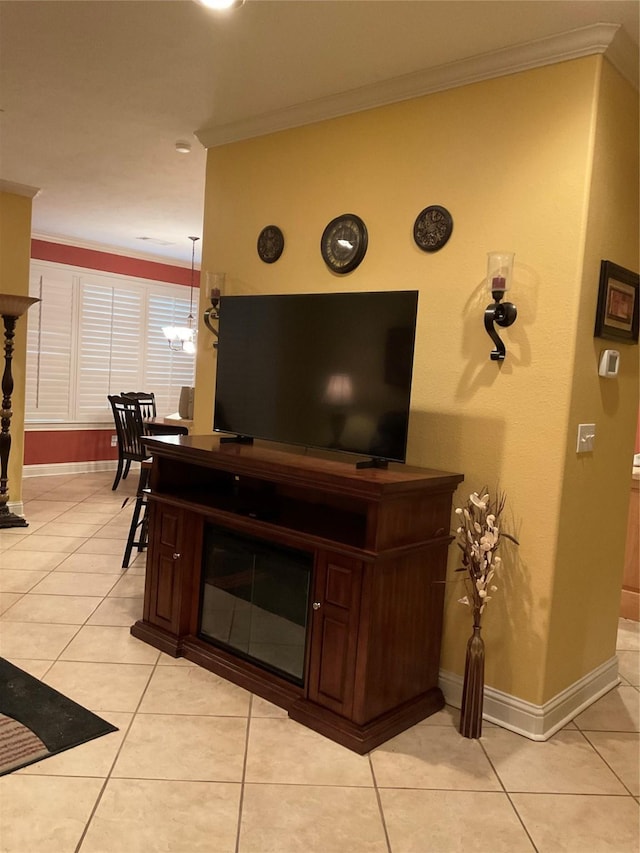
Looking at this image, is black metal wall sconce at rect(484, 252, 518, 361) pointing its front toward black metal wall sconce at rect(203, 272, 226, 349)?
no

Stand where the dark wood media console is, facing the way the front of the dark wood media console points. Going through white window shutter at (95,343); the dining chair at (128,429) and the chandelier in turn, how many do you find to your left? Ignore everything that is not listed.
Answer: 0

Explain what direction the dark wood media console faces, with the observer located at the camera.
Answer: facing the viewer and to the left of the viewer

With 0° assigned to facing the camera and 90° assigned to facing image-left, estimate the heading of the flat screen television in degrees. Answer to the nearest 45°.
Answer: approximately 45°

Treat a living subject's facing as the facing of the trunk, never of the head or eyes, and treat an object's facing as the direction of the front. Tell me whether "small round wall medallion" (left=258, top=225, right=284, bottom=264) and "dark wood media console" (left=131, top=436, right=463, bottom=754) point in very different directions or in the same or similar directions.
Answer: same or similar directions

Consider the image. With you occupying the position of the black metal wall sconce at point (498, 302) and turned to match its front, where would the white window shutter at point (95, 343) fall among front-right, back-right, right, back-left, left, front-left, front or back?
right

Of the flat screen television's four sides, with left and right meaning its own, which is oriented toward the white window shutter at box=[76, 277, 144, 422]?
right

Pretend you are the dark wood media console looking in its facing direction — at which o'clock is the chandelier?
The chandelier is roughly at 4 o'clock from the dark wood media console.

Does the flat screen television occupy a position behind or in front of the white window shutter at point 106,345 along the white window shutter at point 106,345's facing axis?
in front

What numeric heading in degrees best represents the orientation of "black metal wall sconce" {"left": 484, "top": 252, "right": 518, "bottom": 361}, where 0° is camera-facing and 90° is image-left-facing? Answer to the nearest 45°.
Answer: approximately 45°

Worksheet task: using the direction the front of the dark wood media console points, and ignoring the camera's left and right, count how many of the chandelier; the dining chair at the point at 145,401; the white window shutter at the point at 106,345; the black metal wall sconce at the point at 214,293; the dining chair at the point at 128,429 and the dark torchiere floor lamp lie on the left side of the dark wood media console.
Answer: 0

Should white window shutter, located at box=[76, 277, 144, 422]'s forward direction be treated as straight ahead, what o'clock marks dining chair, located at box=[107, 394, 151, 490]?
The dining chair is roughly at 1 o'clock from the white window shutter.

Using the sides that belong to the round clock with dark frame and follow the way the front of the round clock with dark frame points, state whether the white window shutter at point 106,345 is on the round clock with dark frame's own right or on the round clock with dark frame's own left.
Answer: on the round clock with dark frame's own right

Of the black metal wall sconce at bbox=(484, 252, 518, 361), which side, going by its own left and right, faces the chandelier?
right

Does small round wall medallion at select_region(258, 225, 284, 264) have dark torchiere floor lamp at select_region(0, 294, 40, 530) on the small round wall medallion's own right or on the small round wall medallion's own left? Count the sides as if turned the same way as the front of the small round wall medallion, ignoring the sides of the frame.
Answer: on the small round wall medallion's own right

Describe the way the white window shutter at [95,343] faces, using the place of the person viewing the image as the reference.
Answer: facing the viewer and to the right of the viewer
